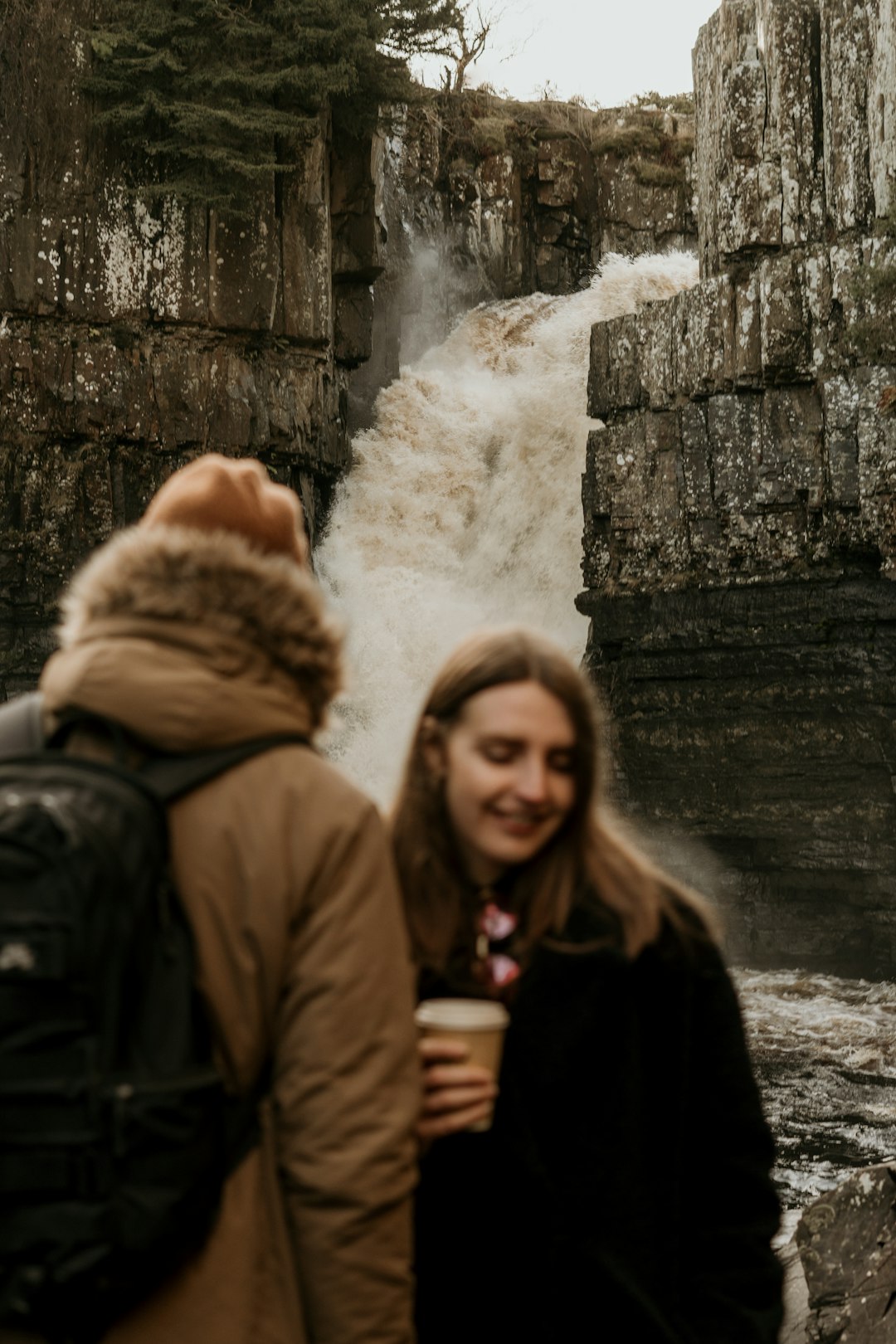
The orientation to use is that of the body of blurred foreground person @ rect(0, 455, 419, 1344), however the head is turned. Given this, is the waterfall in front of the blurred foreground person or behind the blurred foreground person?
in front

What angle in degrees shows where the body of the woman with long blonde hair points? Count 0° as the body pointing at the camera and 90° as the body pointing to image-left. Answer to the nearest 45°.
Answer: approximately 45°

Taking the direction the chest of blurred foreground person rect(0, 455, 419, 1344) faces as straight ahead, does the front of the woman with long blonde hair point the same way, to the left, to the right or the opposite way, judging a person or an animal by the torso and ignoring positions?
the opposite way

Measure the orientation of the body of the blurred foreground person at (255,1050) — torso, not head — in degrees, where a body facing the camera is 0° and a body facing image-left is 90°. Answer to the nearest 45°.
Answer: approximately 225°

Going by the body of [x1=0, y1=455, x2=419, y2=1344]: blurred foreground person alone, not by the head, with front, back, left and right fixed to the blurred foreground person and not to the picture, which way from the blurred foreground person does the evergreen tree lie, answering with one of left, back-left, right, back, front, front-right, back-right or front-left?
front-left

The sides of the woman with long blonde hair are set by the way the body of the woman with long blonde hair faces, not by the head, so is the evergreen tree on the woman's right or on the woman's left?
on the woman's right

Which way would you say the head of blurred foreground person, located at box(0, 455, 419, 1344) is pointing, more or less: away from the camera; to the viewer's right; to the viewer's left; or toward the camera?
away from the camera

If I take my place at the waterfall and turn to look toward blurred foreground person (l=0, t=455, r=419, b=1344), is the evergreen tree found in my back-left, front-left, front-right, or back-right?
front-right

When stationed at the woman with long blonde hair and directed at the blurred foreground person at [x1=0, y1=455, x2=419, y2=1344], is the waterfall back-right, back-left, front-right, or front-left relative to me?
back-right
